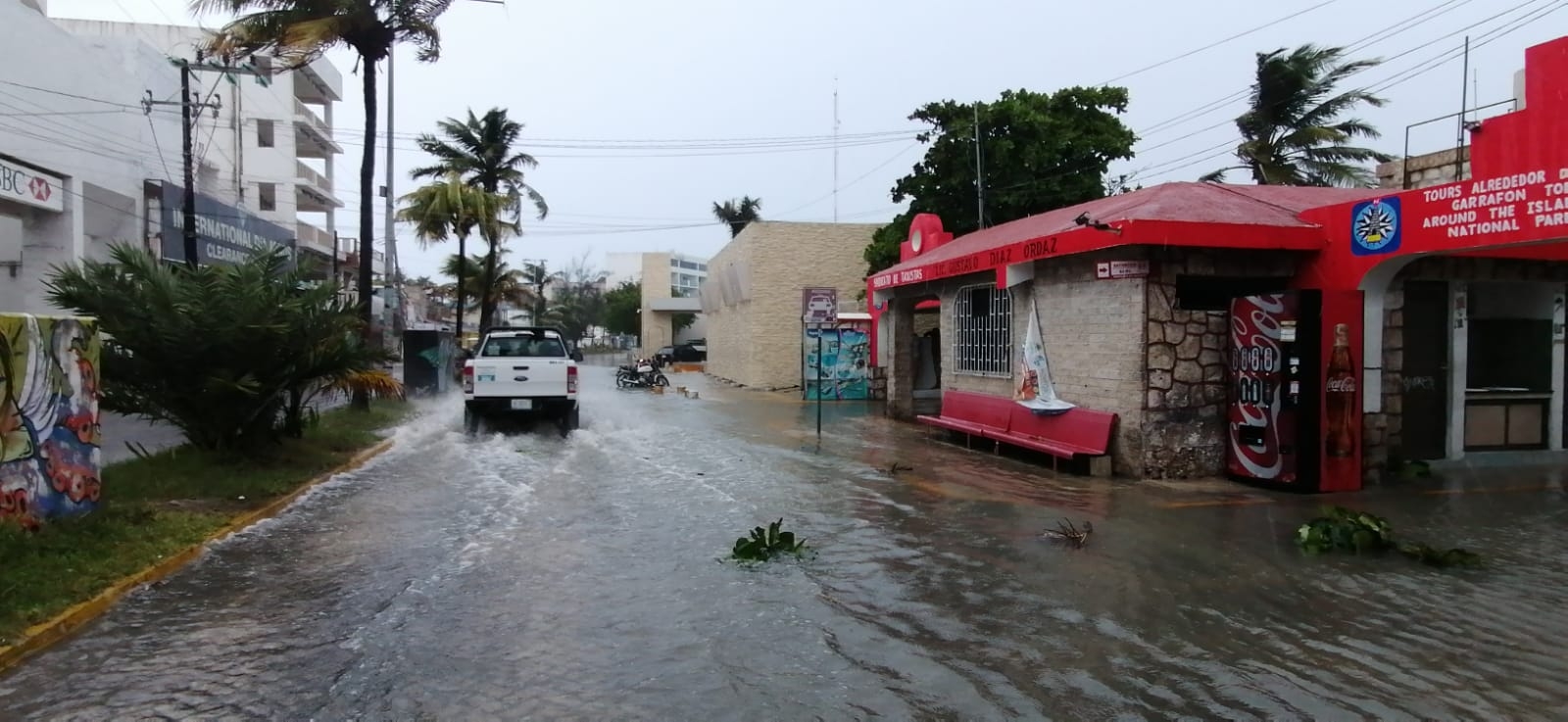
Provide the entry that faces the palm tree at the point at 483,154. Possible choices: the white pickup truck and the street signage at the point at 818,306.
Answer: the white pickup truck

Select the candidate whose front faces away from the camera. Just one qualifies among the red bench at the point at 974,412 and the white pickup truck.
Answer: the white pickup truck

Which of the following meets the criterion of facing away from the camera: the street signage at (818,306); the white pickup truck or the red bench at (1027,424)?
the white pickup truck

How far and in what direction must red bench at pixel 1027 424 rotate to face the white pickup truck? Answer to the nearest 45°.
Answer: approximately 45° to its right

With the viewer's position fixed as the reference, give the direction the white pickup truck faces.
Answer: facing away from the viewer

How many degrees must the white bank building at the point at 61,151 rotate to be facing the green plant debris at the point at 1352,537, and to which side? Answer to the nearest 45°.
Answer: approximately 45° to its right

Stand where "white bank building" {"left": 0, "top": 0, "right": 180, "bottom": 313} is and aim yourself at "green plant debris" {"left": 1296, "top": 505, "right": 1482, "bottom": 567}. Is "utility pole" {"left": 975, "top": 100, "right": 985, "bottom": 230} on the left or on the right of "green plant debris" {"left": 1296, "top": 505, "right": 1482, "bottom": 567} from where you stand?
left

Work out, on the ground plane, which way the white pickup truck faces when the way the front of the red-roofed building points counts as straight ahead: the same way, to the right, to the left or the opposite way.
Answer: to the right

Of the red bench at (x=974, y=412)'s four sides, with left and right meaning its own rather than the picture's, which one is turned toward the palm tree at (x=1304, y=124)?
back

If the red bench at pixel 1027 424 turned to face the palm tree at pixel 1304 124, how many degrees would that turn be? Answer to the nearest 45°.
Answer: approximately 180°

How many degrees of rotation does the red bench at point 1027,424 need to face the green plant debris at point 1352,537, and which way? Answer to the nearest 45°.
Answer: approximately 90° to its left

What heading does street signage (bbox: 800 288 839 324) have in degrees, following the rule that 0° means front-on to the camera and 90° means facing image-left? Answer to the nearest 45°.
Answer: approximately 0°

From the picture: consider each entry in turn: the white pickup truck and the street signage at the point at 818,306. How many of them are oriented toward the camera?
1
